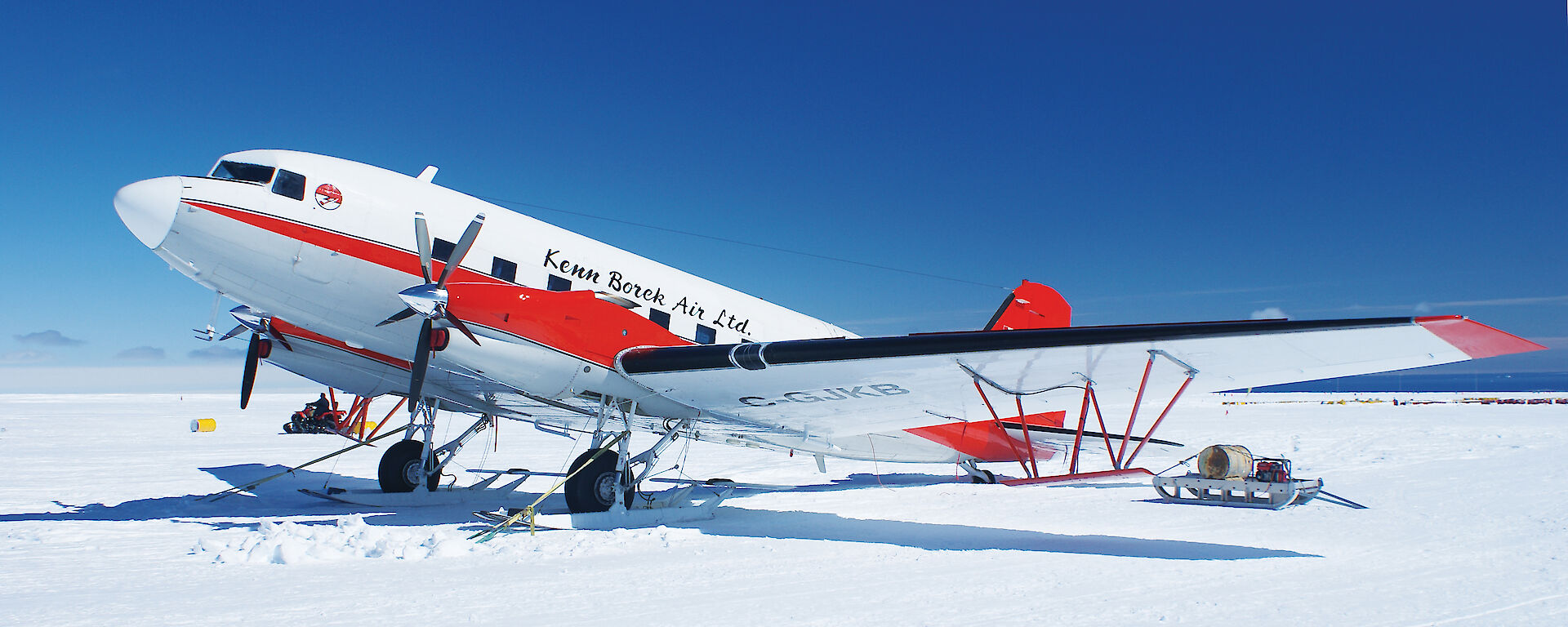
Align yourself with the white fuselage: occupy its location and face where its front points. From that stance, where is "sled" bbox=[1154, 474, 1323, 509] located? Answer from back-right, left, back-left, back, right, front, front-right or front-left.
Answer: back-left

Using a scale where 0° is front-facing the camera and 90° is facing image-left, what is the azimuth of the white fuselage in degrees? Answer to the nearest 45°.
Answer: approximately 45°
